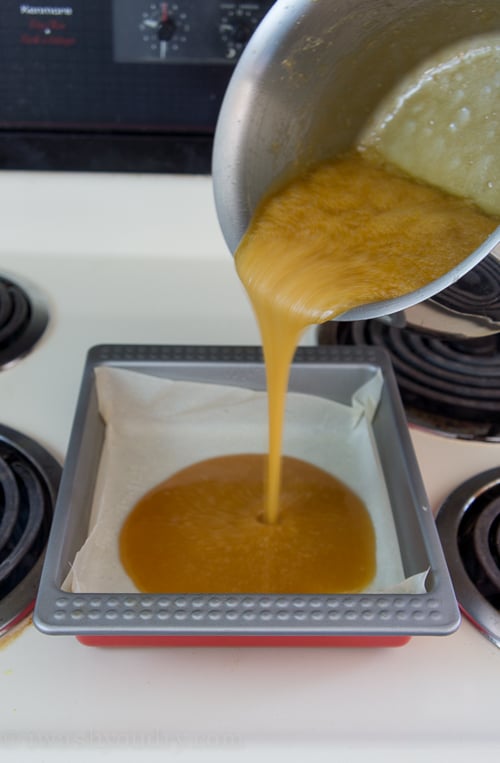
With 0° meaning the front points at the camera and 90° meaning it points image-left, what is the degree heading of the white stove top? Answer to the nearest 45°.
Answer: approximately 0°
